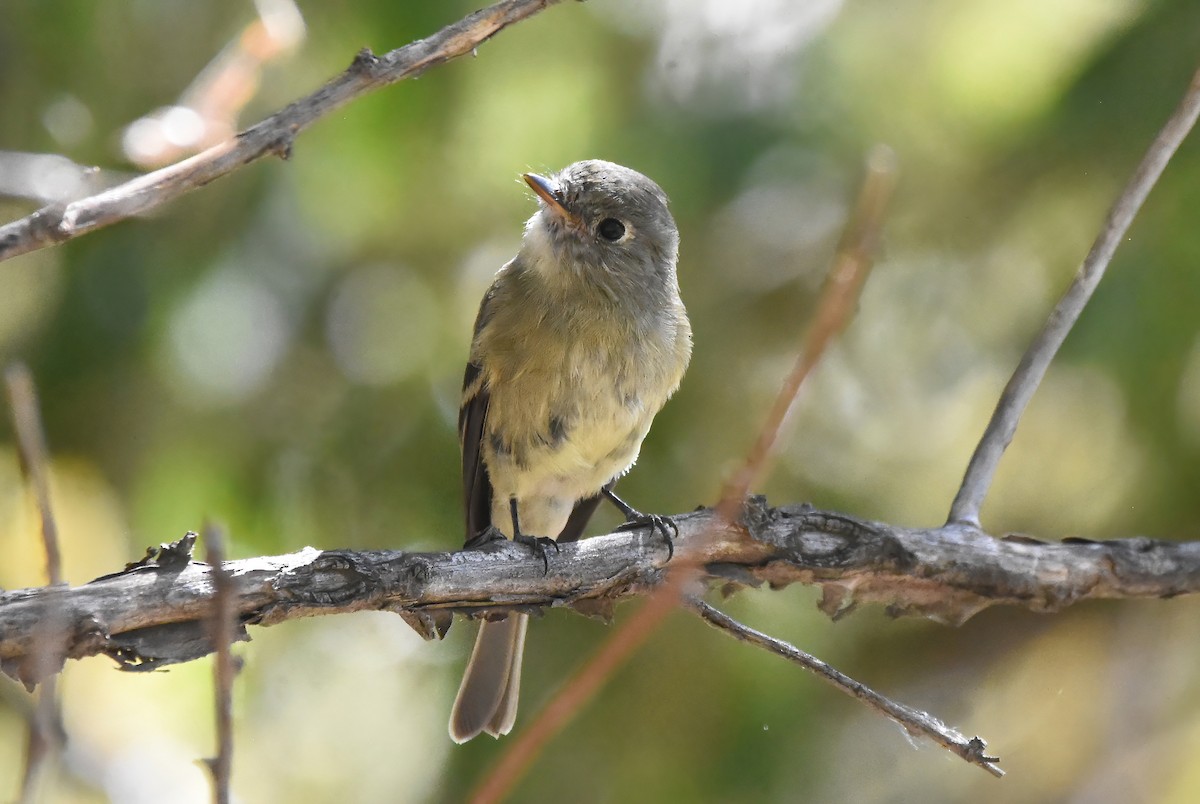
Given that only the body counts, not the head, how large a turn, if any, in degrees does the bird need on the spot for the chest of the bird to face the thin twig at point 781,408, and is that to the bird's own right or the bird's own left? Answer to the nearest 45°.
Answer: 0° — it already faces it

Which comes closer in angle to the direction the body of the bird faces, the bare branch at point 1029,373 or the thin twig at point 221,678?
the thin twig

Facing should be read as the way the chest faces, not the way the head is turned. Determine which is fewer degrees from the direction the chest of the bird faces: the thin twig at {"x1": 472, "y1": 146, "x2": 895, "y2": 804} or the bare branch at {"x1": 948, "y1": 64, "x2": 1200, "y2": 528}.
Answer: the thin twig

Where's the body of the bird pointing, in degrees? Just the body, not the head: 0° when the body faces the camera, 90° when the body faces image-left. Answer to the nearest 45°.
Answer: approximately 0°
